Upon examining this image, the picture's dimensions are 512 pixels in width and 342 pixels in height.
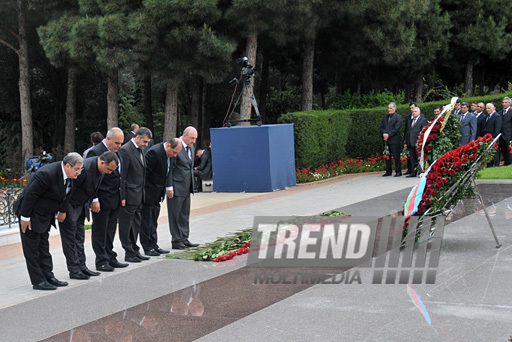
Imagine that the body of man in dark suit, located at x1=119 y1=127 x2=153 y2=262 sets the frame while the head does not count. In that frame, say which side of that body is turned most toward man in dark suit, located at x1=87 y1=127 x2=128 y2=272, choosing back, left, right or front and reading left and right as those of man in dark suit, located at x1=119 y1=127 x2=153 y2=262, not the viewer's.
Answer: right

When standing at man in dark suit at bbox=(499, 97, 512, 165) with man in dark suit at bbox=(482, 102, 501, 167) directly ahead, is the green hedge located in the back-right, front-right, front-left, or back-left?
front-right

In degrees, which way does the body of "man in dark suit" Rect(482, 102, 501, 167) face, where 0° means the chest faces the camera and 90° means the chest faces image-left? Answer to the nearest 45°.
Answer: approximately 45°

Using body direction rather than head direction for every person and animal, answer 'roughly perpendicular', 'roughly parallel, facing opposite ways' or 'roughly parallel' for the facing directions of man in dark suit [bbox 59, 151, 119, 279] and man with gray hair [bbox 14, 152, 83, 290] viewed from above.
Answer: roughly parallel

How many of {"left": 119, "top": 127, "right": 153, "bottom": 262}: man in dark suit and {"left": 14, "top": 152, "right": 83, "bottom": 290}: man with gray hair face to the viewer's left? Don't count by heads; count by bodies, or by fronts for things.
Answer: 0

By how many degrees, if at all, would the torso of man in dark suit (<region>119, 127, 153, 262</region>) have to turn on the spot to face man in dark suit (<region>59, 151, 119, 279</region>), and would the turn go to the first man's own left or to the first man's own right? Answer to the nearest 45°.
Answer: approximately 90° to the first man's own right

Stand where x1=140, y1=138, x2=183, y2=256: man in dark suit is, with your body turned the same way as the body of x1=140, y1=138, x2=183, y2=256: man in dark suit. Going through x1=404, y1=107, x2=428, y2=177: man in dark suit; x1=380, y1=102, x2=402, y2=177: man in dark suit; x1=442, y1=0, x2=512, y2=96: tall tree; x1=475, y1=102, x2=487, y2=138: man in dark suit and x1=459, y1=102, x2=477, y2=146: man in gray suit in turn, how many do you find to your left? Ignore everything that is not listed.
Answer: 5

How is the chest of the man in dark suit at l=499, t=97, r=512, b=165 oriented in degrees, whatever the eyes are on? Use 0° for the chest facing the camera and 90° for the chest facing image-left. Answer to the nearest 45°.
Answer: approximately 45°

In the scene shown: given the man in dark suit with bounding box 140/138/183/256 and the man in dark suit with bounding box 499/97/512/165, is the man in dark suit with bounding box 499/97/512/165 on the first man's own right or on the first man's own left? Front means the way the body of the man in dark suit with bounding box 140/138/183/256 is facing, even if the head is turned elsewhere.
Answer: on the first man's own left

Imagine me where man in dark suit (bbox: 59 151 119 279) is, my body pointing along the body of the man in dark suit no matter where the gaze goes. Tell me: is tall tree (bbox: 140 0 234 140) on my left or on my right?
on my left

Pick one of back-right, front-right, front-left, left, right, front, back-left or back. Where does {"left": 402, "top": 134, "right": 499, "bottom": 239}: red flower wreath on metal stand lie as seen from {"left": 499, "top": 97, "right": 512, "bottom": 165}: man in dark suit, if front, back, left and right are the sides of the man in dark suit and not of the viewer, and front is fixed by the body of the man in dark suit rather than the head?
front-left

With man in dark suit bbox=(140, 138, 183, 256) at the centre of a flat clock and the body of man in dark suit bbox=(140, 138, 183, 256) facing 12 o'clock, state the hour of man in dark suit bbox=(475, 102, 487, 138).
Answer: man in dark suit bbox=(475, 102, 487, 138) is roughly at 9 o'clock from man in dark suit bbox=(140, 138, 183, 256).

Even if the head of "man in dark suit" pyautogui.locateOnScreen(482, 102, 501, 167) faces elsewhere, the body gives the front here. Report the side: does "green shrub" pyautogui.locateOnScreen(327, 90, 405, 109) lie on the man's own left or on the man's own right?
on the man's own right

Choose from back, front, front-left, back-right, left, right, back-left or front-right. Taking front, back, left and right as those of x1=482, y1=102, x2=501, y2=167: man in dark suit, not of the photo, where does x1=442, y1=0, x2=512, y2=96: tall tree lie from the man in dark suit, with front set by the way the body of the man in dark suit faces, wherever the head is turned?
back-right

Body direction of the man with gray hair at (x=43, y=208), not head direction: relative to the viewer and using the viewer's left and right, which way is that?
facing the viewer and to the right of the viewer

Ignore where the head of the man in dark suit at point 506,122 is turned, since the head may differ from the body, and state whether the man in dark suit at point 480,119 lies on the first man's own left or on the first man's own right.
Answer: on the first man's own right

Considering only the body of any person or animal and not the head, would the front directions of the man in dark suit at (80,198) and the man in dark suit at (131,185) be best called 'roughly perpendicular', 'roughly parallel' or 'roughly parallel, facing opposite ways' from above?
roughly parallel

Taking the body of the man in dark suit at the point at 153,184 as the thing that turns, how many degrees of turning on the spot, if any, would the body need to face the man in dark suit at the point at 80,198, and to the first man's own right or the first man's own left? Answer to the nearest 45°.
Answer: approximately 90° to the first man's own right
